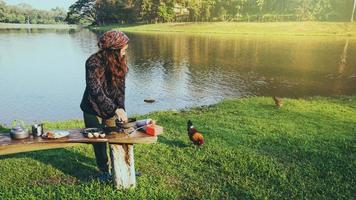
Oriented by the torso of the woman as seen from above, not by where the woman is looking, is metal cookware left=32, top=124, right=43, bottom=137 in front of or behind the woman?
behind

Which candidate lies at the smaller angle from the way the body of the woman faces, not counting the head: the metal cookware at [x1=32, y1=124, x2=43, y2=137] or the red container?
the red container

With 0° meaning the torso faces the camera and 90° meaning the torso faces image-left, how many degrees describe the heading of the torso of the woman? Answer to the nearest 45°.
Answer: approximately 270°

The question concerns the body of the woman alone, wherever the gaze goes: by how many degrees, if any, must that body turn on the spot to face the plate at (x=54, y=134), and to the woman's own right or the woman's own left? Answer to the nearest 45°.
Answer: approximately 180°

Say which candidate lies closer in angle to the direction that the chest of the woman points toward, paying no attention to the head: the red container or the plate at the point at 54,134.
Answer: the red container

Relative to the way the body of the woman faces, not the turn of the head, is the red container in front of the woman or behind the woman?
in front

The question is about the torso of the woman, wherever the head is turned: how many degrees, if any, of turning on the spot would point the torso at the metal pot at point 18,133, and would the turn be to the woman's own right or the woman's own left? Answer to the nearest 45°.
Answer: approximately 180°
